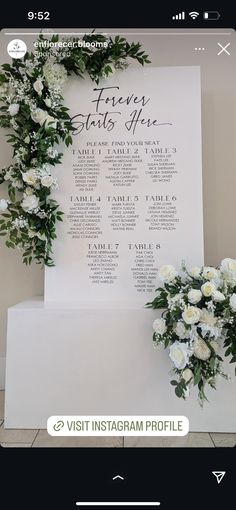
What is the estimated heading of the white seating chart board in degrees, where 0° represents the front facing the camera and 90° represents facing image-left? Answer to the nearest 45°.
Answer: approximately 0°
